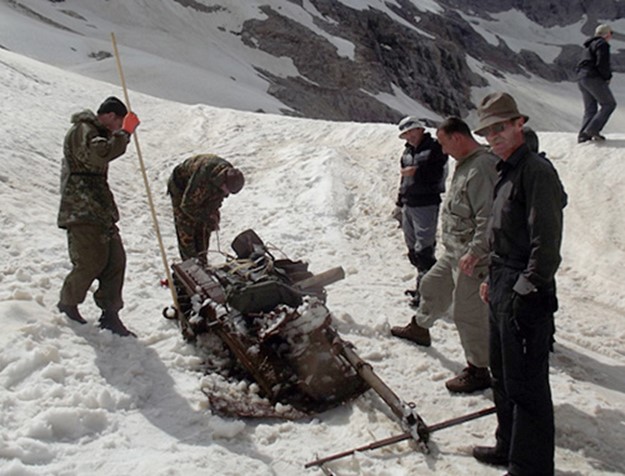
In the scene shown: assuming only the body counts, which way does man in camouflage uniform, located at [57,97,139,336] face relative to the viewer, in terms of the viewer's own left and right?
facing to the right of the viewer

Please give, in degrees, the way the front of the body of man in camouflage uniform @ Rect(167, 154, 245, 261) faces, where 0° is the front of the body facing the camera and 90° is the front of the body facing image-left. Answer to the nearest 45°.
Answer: approximately 270°

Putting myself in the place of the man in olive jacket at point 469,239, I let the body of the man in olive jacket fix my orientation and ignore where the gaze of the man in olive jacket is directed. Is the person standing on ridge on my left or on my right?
on my right

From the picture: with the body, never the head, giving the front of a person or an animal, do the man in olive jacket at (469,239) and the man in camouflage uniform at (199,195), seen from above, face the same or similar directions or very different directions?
very different directions

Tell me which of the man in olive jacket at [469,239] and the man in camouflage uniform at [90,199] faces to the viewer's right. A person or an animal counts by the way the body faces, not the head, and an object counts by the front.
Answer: the man in camouflage uniform

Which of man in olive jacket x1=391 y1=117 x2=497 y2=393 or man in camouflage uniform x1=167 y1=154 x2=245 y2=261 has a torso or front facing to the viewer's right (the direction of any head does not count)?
the man in camouflage uniform

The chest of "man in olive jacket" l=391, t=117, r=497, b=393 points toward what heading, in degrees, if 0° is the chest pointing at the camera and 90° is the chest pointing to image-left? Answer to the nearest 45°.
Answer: approximately 90°
